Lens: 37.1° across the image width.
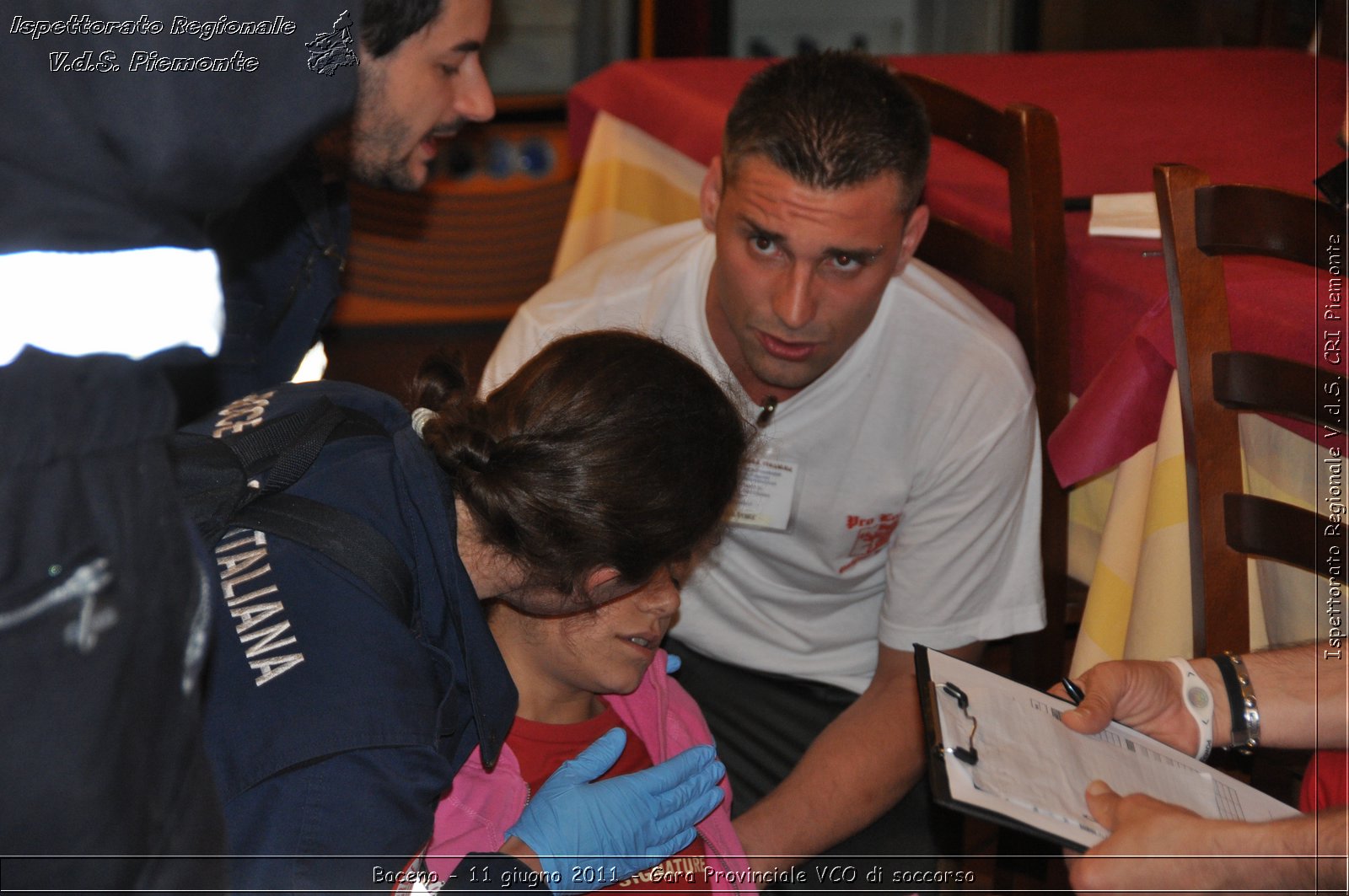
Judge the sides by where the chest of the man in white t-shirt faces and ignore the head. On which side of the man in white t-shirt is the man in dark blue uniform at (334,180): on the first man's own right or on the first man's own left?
on the first man's own right

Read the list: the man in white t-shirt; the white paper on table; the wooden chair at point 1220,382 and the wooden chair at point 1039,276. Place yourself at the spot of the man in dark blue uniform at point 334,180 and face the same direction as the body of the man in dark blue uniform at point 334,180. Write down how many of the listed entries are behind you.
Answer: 0

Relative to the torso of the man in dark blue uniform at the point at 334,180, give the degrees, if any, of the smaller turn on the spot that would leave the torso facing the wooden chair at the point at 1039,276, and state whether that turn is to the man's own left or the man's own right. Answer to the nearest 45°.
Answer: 0° — they already face it

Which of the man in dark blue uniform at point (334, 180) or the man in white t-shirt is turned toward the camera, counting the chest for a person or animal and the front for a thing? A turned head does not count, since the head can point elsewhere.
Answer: the man in white t-shirt

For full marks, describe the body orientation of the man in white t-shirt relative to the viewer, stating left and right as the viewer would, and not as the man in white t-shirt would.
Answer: facing the viewer

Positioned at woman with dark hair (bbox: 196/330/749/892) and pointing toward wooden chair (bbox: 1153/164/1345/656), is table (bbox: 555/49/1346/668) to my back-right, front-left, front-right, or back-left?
front-left

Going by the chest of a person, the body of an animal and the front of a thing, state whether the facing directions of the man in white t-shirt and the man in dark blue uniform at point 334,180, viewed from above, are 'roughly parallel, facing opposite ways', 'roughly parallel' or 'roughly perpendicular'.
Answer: roughly perpendicular

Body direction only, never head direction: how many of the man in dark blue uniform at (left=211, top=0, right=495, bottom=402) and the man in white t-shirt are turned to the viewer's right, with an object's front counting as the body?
1

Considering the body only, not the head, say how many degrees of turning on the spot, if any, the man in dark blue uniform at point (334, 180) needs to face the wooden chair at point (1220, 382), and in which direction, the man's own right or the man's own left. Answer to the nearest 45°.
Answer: approximately 45° to the man's own right

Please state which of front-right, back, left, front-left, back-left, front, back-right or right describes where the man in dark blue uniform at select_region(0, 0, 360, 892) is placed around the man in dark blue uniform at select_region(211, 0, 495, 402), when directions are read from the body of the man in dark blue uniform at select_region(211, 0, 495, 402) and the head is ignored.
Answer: right

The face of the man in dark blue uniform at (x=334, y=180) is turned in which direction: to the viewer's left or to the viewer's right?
to the viewer's right

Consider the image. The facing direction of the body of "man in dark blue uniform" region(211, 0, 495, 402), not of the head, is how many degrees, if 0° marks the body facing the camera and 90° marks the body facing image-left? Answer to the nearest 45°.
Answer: approximately 270°
